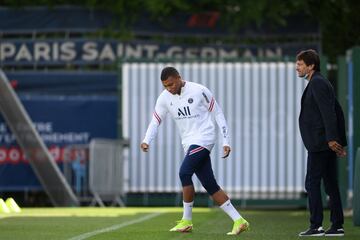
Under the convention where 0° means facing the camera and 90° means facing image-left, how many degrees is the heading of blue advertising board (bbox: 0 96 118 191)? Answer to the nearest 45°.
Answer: approximately 0°

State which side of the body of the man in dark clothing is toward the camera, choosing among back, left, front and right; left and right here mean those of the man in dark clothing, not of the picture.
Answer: left

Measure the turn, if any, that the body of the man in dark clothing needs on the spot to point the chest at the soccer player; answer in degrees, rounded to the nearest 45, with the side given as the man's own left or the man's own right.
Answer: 0° — they already face them

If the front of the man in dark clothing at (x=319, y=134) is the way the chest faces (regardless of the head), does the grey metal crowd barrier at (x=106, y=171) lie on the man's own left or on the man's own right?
on the man's own right

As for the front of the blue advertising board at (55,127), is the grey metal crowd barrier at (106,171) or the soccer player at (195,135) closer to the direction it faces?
the soccer player

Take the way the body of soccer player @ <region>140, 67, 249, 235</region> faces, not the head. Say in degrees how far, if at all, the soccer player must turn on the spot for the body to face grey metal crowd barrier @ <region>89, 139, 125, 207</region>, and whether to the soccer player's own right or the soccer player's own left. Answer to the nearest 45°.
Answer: approximately 135° to the soccer player's own right

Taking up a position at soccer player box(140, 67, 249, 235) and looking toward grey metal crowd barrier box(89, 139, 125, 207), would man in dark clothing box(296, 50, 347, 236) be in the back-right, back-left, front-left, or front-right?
back-right

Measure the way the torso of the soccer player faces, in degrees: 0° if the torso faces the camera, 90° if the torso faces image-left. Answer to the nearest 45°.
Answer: approximately 45°

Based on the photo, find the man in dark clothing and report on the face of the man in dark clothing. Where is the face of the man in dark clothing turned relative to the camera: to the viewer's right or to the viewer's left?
to the viewer's left
